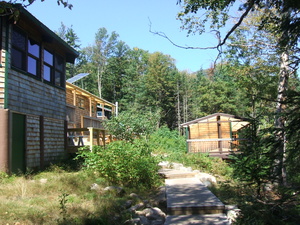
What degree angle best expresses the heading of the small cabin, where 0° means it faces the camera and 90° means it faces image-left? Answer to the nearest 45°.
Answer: approximately 0°

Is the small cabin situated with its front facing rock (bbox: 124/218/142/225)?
yes

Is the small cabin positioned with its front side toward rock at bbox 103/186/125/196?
yes

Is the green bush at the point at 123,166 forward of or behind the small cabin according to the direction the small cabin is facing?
forward

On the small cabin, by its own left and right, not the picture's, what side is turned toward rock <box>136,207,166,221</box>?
front

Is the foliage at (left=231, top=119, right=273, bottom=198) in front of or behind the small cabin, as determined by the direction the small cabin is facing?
in front

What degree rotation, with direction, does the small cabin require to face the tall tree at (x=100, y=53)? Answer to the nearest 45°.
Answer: approximately 135° to its right

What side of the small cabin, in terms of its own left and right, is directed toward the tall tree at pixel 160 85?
back

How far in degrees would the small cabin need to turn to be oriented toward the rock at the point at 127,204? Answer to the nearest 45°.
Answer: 0° — it already faces it

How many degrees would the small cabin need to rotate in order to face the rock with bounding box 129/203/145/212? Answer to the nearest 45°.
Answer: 0° — it already faces it

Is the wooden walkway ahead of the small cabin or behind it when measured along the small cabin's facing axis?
ahead
